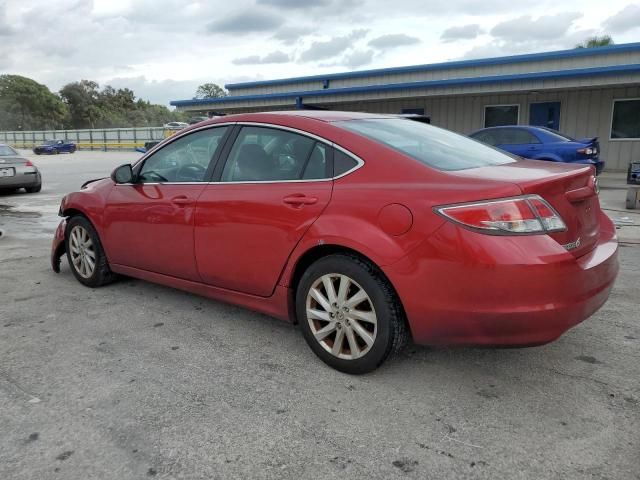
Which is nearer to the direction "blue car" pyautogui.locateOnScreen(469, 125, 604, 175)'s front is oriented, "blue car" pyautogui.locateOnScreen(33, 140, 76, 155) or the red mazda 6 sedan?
the blue car

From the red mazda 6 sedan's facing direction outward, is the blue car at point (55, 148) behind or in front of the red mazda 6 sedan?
in front

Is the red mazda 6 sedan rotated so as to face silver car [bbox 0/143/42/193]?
yes

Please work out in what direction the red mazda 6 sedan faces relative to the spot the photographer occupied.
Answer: facing away from the viewer and to the left of the viewer

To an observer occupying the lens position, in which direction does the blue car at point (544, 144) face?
facing away from the viewer and to the left of the viewer

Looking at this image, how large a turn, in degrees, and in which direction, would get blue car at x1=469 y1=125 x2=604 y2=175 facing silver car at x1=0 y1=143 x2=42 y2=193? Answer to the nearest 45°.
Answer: approximately 45° to its left

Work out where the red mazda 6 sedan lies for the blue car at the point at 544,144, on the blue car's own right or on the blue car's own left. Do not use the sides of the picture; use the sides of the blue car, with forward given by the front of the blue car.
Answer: on the blue car's own left

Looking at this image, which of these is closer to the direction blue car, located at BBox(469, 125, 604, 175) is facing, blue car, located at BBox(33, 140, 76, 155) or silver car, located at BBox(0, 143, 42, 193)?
the blue car

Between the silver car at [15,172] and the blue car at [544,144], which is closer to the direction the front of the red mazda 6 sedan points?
the silver car

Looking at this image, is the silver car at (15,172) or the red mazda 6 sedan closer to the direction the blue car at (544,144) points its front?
the silver car

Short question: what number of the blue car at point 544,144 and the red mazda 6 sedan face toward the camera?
0

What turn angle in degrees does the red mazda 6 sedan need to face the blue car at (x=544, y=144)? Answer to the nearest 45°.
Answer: approximately 90° to its right
